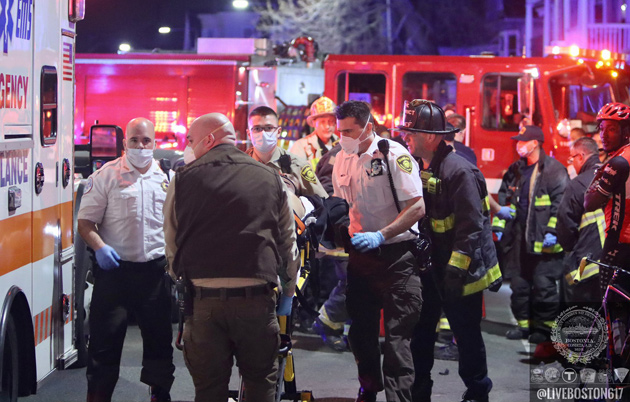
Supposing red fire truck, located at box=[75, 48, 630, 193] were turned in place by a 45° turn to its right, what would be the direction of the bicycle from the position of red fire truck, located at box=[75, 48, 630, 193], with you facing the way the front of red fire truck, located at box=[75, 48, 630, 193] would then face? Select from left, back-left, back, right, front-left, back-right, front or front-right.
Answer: front

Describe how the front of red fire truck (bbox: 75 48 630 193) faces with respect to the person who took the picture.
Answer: facing the viewer and to the right of the viewer
